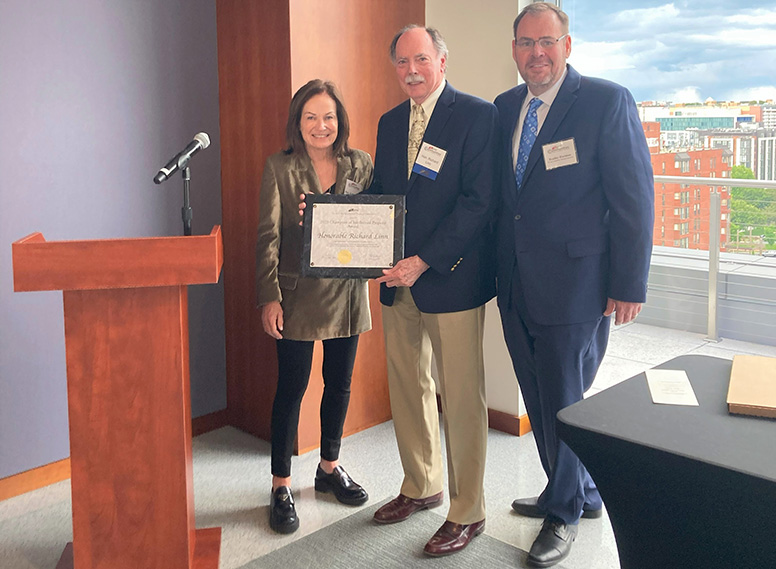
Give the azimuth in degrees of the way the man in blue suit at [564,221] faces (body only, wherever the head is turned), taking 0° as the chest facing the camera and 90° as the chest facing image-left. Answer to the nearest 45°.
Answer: approximately 45°

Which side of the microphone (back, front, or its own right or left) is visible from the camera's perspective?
right

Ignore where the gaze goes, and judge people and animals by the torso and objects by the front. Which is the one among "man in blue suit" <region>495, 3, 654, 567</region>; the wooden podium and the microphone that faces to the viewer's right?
the microphone

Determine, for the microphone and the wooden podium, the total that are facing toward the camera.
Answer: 1

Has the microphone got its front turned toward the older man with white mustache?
yes

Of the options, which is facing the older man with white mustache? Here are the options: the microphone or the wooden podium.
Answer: the microphone
